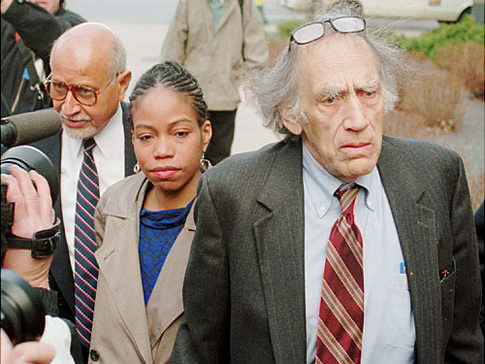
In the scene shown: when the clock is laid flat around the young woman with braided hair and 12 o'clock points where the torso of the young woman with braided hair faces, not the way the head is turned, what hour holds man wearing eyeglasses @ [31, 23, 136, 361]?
The man wearing eyeglasses is roughly at 5 o'clock from the young woman with braided hair.

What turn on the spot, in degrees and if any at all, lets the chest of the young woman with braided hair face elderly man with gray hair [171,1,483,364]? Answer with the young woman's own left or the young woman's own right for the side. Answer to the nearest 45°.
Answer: approximately 45° to the young woman's own left

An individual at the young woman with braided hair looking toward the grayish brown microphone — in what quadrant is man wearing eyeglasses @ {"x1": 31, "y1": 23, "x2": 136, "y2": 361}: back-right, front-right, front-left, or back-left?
back-right

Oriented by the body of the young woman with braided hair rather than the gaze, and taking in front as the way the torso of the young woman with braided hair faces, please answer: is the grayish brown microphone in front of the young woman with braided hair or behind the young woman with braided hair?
in front

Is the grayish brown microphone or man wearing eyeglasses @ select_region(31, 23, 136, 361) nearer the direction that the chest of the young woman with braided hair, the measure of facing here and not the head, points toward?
the grayish brown microphone

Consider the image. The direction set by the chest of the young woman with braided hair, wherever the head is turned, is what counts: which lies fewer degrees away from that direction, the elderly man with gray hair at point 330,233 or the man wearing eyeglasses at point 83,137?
the elderly man with gray hair

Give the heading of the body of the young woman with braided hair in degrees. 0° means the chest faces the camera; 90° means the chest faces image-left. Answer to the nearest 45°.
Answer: approximately 0°
